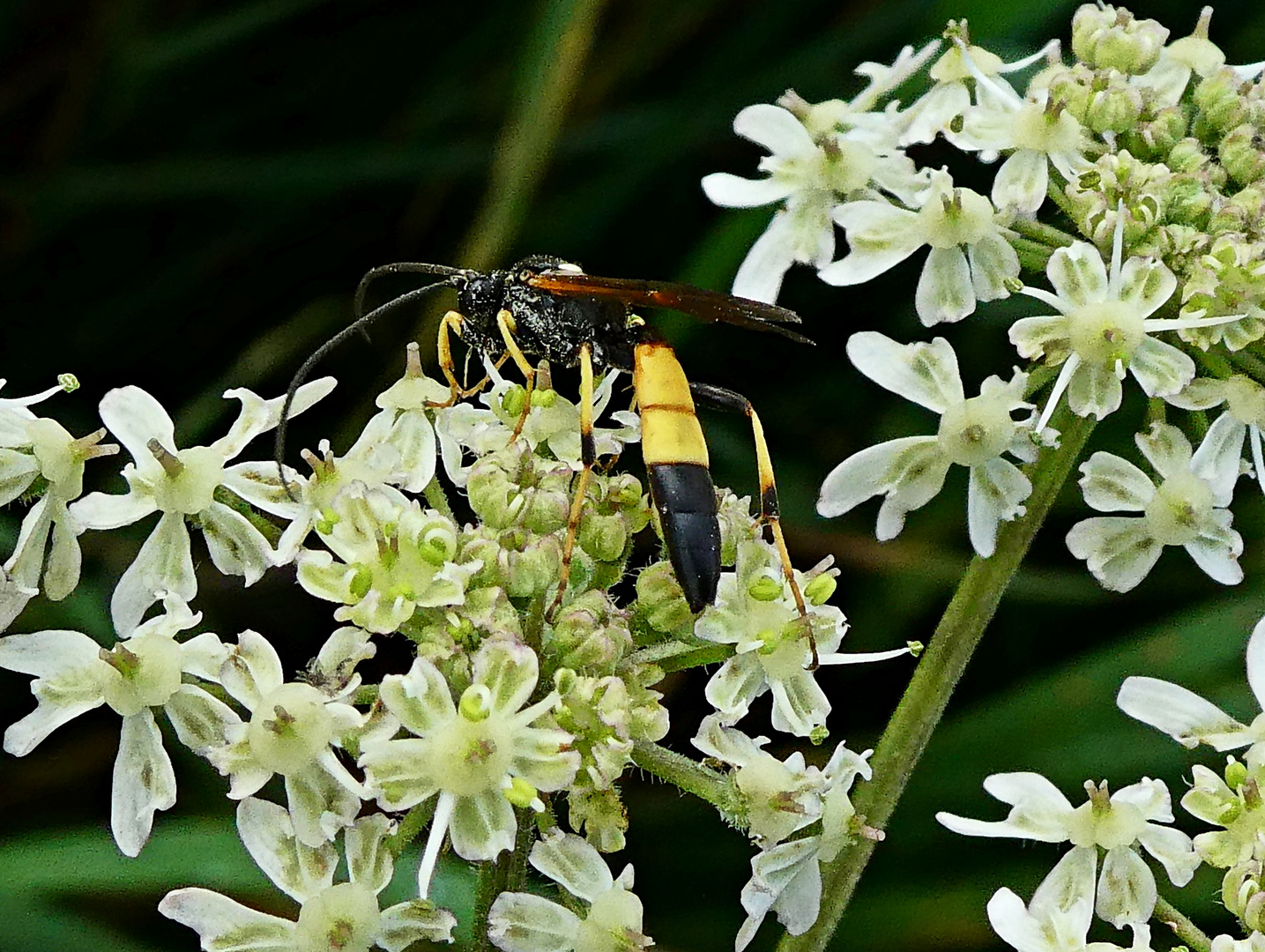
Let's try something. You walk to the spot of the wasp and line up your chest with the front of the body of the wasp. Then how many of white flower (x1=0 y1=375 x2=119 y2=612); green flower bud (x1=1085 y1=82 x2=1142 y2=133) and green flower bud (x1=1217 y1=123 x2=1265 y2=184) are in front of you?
1

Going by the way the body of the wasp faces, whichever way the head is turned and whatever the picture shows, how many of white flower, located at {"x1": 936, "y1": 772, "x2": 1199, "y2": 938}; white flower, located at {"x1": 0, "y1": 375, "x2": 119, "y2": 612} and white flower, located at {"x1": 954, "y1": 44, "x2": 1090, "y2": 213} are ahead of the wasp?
1

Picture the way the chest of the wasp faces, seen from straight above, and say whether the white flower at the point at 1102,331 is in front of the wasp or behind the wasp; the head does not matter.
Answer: behind

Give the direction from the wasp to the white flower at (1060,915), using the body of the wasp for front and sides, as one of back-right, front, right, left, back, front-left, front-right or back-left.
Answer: back

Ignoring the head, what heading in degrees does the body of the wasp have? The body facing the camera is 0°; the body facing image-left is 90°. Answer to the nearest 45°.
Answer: approximately 90°

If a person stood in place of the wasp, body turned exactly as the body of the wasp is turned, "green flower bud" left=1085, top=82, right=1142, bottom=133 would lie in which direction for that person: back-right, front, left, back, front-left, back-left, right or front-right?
back

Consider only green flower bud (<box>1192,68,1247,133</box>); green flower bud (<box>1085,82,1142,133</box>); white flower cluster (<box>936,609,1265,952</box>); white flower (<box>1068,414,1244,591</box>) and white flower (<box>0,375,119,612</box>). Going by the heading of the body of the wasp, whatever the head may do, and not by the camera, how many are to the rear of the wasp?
4

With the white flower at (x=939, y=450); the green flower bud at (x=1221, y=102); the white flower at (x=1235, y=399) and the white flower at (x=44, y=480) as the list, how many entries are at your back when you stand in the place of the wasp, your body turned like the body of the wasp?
3

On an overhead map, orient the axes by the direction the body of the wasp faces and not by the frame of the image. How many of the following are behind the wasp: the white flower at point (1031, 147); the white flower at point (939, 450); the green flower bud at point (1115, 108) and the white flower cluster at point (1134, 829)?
4

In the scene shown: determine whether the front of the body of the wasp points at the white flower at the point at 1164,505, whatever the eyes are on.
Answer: no

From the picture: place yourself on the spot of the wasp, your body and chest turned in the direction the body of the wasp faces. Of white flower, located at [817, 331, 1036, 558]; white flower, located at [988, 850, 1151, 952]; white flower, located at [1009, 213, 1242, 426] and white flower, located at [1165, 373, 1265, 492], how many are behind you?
4

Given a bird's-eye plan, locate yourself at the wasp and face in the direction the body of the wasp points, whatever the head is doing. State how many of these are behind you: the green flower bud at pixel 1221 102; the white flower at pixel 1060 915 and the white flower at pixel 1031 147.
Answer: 3

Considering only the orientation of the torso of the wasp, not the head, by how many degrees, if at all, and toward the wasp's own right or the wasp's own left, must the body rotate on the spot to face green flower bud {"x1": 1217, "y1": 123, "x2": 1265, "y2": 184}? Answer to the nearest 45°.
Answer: approximately 180°

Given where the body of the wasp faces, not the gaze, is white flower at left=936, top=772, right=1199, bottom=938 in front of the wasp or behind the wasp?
behind

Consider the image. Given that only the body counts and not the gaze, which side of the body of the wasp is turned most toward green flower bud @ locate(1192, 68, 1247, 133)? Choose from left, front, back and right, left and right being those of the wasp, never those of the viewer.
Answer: back
